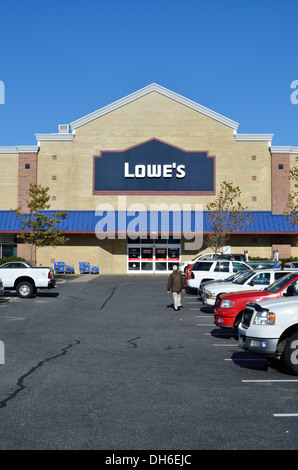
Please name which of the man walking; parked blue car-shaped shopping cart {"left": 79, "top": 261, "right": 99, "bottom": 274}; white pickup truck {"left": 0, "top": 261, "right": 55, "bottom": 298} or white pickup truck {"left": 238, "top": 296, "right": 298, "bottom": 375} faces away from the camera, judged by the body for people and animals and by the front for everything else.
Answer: the man walking

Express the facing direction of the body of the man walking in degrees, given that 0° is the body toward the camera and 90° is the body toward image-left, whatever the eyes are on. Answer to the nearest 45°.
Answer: approximately 180°

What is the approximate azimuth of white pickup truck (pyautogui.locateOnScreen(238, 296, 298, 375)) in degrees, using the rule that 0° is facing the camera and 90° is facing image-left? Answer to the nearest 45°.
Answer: approximately 45°

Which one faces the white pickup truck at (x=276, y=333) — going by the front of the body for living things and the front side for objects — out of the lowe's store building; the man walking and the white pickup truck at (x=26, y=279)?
the lowe's store building

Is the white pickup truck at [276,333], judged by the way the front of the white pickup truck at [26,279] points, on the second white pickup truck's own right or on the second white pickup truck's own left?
on the second white pickup truck's own left

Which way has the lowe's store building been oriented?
toward the camera

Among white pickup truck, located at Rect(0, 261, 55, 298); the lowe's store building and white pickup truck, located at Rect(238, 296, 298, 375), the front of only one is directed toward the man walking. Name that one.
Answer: the lowe's store building

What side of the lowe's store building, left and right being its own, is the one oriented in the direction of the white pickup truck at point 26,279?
front

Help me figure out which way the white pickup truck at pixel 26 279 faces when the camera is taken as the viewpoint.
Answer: facing to the left of the viewer

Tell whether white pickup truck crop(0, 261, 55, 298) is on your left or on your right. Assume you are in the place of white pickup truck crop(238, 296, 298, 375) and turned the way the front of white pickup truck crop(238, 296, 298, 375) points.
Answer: on your right

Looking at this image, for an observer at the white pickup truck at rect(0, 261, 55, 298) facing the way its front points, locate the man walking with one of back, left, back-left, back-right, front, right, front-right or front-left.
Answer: back-left
